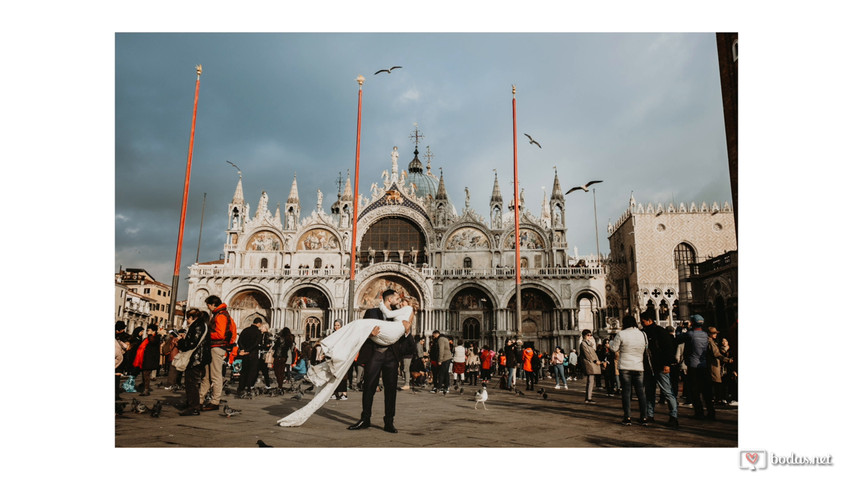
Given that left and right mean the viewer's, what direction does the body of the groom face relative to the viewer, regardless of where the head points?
facing the viewer

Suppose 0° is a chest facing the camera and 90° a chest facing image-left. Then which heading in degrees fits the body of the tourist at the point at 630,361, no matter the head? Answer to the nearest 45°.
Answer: approximately 180°

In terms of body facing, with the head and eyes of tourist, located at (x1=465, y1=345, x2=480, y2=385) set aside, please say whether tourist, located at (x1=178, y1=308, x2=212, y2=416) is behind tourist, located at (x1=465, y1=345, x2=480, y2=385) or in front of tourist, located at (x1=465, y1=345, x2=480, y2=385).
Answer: in front

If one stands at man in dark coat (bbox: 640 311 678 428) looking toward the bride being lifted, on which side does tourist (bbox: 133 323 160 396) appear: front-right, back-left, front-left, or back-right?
front-right

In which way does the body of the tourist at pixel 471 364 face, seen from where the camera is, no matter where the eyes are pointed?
toward the camera

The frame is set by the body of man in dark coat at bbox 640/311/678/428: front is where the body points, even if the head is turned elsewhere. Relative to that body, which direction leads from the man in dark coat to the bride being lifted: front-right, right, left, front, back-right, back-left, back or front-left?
front-left

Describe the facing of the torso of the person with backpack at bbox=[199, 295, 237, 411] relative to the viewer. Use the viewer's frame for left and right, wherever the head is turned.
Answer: facing to the left of the viewer

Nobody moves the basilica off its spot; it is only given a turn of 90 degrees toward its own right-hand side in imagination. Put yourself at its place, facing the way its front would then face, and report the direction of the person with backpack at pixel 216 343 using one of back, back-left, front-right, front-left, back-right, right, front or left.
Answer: left

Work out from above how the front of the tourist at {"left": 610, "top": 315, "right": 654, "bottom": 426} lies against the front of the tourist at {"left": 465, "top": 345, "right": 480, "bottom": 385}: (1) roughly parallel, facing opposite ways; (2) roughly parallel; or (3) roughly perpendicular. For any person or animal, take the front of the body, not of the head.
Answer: roughly parallel, facing opposite ways
